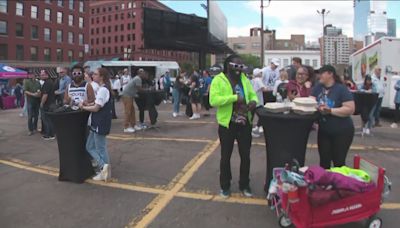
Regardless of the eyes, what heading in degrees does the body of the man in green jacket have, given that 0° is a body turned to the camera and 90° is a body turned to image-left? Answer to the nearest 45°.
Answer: approximately 315°

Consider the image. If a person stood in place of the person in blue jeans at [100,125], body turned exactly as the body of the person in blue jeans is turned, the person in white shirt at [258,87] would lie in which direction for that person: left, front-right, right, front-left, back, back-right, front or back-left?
back-right

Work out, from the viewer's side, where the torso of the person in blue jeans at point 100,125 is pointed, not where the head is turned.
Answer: to the viewer's left

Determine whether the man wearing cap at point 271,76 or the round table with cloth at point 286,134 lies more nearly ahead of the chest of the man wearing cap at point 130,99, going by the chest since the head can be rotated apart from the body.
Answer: the man wearing cap

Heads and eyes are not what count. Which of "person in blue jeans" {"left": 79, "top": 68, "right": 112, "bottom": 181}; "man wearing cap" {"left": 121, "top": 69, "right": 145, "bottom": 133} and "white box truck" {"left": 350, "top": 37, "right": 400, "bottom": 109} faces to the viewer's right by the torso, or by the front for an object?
the man wearing cap

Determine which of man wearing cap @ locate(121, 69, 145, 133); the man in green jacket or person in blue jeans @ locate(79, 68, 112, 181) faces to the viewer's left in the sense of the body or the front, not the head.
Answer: the person in blue jeans

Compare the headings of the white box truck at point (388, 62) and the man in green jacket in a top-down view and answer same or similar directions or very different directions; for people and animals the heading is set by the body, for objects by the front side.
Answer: very different directions

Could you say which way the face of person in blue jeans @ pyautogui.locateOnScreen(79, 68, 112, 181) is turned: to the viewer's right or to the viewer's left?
to the viewer's left

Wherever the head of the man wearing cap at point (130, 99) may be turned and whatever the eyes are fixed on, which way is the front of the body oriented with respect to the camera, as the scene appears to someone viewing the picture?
to the viewer's right
